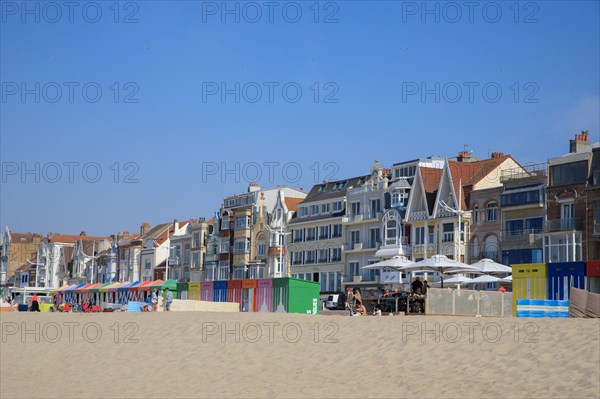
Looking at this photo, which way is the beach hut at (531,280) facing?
toward the camera

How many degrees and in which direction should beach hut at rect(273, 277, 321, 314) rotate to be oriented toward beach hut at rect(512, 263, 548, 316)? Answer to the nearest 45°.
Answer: approximately 90° to its left

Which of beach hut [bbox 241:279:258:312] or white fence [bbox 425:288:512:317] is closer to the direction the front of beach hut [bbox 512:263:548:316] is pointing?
the white fence

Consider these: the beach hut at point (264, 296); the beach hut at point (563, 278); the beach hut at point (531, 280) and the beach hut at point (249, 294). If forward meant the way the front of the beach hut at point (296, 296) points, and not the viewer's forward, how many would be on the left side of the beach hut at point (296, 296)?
2

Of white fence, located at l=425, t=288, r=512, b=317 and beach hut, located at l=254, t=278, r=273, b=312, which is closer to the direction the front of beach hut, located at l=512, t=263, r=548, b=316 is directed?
the white fence

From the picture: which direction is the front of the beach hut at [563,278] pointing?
toward the camera

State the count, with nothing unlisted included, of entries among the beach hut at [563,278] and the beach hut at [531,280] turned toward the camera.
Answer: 2

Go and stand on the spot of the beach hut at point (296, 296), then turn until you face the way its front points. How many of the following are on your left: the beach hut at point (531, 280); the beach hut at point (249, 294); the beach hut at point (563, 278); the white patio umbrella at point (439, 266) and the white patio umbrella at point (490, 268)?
4

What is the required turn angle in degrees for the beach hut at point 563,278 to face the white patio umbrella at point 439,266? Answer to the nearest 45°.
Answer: approximately 45° to its right

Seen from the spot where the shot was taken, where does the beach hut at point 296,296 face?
facing the viewer and to the left of the viewer

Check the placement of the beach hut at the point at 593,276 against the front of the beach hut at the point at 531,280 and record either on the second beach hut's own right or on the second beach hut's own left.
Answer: on the second beach hut's own left

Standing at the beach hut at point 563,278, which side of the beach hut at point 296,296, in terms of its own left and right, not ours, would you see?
left
